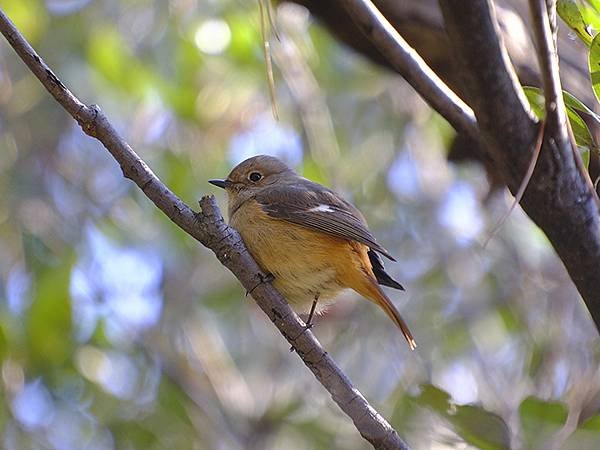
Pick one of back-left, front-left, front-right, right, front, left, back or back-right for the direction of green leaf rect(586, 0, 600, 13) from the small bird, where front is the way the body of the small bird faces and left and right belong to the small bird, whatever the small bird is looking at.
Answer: back-left

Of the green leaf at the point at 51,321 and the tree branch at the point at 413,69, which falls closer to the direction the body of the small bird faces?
the green leaf

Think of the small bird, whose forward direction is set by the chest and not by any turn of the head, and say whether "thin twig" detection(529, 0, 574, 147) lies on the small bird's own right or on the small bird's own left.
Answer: on the small bird's own left

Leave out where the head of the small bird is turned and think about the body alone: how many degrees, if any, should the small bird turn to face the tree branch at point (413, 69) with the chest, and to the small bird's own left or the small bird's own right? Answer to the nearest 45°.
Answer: approximately 135° to the small bird's own left

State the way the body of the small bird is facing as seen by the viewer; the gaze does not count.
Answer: to the viewer's left

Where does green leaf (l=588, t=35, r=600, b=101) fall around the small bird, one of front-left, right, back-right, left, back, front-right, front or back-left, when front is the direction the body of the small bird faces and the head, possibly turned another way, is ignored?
back-left
